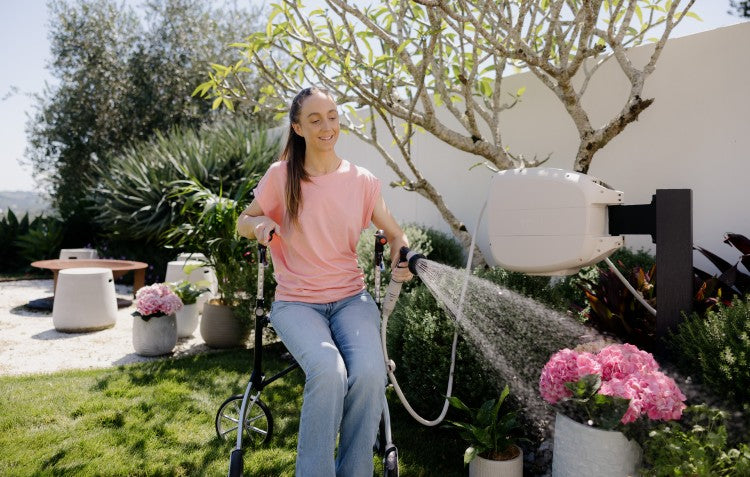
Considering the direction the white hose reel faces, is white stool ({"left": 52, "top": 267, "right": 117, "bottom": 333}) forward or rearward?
forward

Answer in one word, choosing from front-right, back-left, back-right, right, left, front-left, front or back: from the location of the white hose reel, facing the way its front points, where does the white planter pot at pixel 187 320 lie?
front-right

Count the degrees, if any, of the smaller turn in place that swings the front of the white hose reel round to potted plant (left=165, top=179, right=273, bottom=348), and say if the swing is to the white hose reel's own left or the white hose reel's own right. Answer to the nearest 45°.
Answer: approximately 45° to the white hose reel's own right

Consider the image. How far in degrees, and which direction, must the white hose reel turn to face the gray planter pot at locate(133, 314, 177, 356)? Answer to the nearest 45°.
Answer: approximately 45° to its right

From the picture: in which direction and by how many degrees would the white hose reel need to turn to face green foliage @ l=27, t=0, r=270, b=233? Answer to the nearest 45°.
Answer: approximately 45° to its right

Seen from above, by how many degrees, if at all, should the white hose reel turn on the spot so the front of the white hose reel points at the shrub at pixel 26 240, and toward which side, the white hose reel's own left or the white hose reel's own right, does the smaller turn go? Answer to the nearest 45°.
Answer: approximately 45° to the white hose reel's own right

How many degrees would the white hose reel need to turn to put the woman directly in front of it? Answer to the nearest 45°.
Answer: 0° — it already faces them

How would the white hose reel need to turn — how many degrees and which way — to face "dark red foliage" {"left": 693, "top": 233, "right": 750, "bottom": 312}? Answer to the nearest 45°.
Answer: approximately 135° to its right

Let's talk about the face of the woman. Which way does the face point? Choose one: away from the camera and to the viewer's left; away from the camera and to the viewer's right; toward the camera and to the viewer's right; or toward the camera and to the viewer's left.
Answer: toward the camera and to the viewer's right

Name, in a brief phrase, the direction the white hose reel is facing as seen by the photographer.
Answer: facing to the left of the viewer
